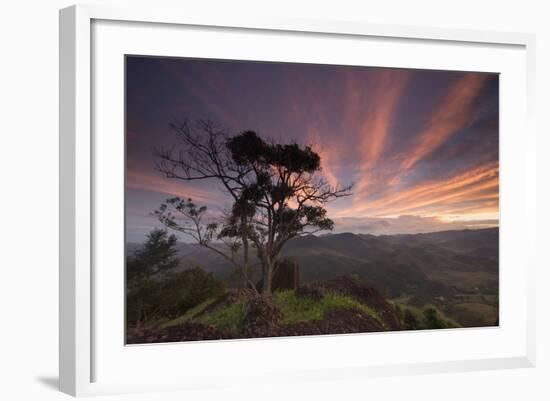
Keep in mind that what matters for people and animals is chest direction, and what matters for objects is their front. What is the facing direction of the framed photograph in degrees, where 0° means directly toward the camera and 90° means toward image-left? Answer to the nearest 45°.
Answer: approximately 315°
